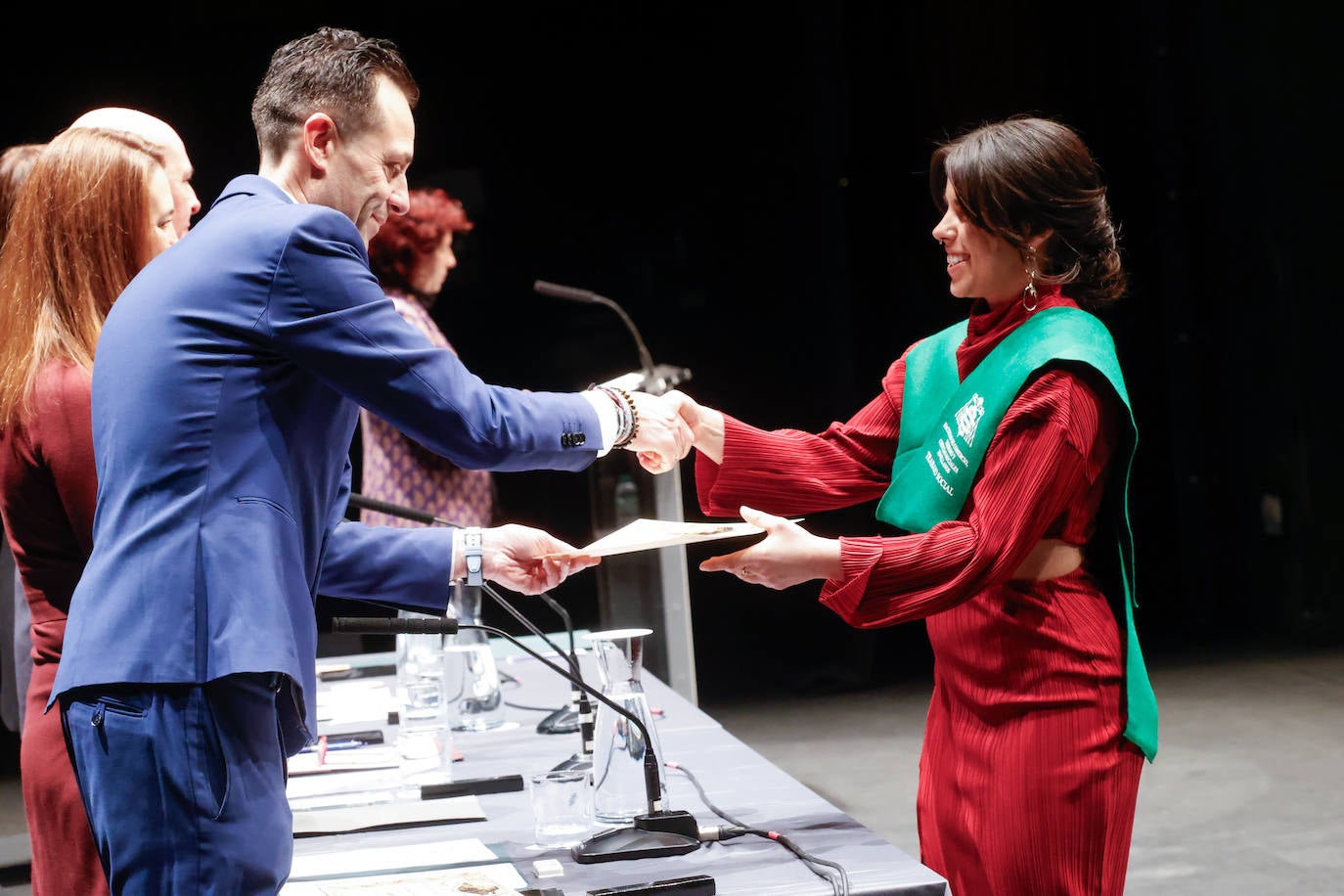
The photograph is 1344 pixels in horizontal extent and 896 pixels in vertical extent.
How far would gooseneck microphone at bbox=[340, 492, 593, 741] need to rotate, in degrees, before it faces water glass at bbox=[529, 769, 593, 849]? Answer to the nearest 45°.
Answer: approximately 90° to its left

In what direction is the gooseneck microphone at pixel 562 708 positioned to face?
to the viewer's left

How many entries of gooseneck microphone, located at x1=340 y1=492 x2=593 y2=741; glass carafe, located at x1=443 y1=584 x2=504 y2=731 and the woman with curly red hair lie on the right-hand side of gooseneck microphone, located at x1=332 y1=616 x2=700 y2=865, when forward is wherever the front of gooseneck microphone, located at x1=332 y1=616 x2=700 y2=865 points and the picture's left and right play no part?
3

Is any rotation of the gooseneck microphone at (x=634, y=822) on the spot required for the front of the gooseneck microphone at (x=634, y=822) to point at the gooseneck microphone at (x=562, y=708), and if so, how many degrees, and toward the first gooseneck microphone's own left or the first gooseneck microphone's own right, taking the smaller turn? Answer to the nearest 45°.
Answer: approximately 90° to the first gooseneck microphone's own right

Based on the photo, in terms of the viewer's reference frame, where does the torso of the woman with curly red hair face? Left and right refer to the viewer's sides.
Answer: facing to the right of the viewer

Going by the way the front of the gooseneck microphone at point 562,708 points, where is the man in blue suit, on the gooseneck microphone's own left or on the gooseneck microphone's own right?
on the gooseneck microphone's own left

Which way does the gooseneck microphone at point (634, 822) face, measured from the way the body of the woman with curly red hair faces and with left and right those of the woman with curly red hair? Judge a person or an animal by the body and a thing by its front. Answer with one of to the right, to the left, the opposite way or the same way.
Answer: the opposite way

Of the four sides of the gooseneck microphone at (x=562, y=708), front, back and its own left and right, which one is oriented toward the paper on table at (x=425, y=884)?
left

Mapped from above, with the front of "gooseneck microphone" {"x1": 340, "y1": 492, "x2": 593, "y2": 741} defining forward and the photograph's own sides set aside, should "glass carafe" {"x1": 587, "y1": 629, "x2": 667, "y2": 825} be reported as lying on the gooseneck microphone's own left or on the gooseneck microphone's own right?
on the gooseneck microphone's own left

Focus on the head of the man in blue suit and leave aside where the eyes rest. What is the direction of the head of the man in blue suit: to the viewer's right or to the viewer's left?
to the viewer's right

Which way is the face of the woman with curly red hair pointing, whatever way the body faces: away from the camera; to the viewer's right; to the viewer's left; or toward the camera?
to the viewer's right

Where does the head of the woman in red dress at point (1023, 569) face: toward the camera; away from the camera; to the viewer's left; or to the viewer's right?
to the viewer's left

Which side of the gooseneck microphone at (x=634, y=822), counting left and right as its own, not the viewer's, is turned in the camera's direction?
left
